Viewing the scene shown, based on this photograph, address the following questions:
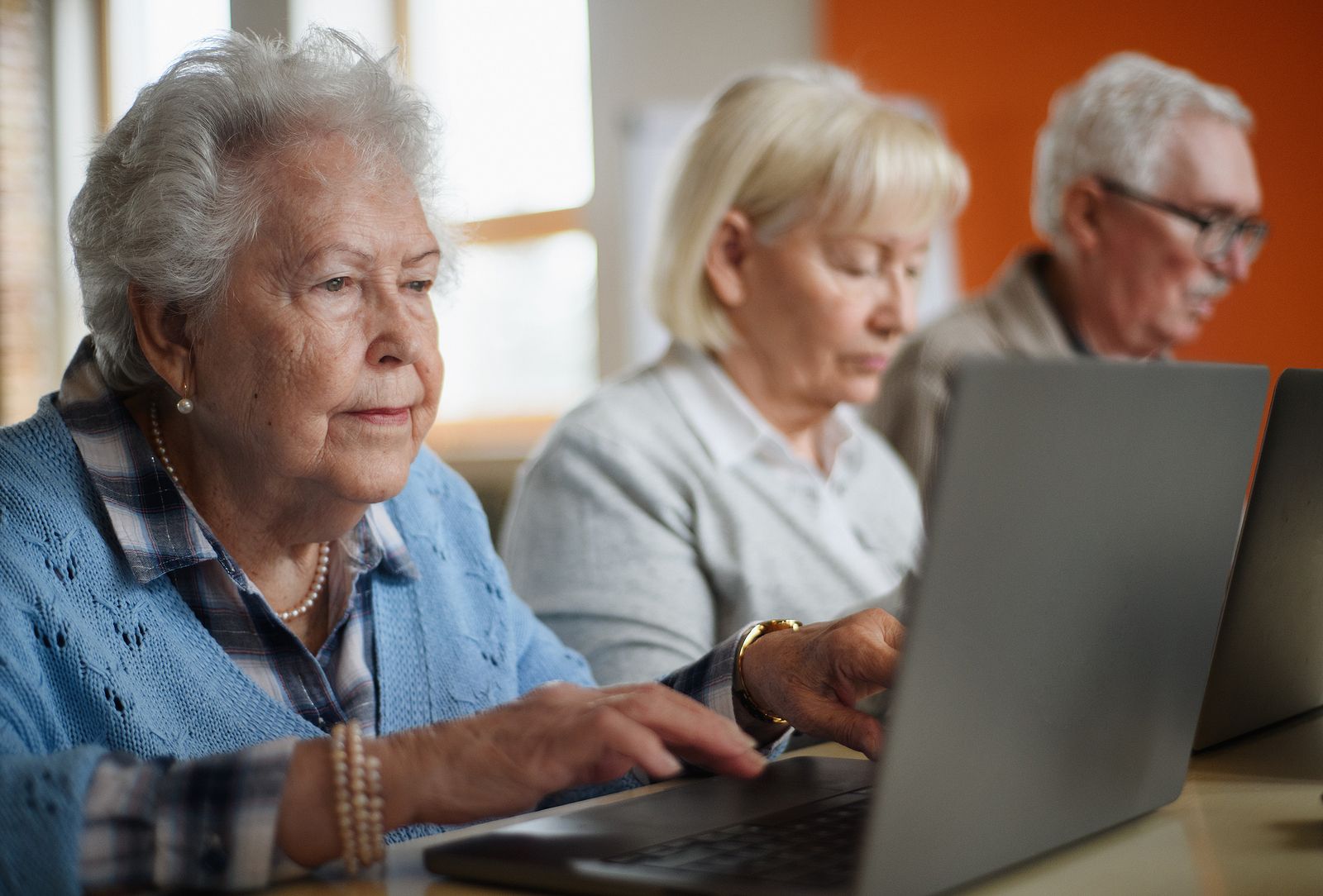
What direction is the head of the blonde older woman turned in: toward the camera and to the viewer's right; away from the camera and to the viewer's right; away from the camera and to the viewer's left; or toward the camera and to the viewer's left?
toward the camera and to the viewer's right

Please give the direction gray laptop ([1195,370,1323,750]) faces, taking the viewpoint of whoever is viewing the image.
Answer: facing away from the viewer and to the left of the viewer

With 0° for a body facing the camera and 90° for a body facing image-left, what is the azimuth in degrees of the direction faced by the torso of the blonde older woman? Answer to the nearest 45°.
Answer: approximately 315°

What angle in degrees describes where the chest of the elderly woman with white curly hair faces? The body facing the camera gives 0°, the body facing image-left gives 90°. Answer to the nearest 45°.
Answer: approximately 315°

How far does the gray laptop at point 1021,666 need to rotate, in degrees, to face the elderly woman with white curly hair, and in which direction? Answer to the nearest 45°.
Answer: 0° — it already faces them

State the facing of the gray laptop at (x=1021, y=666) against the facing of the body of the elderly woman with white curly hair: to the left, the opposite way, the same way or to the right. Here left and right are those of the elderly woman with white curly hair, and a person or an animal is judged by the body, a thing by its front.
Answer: the opposite way

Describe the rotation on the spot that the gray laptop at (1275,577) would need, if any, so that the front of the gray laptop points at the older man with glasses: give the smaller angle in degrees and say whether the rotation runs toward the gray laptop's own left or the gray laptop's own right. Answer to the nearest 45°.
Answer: approximately 45° to the gray laptop's own right

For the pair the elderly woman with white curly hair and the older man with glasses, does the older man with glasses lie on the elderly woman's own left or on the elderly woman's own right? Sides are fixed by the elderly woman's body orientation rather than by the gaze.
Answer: on the elderly woman's own left

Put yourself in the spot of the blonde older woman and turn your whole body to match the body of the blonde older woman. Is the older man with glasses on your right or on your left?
on your left

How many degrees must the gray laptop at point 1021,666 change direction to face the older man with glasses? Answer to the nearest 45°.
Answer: approximately 45° to its right
